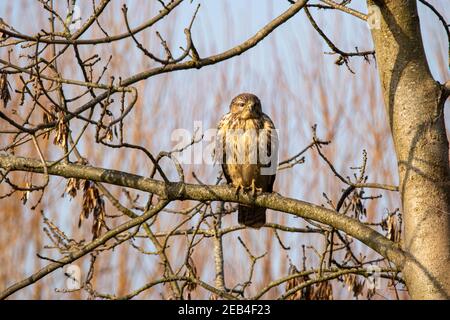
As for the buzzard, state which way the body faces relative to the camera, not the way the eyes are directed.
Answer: toward the camera
